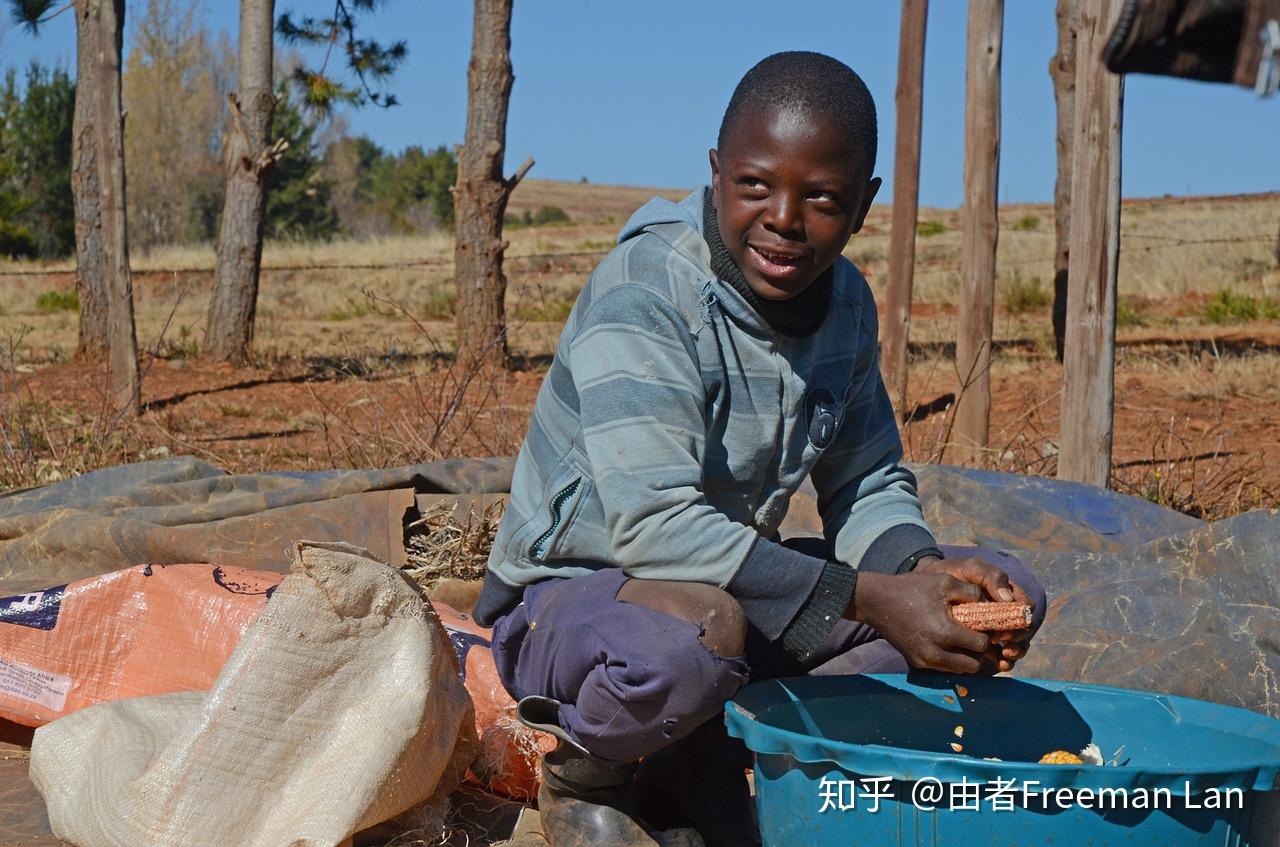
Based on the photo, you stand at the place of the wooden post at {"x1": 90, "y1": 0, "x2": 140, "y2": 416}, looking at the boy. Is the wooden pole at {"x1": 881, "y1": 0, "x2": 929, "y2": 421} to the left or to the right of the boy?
left

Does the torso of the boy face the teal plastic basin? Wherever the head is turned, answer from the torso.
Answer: yes

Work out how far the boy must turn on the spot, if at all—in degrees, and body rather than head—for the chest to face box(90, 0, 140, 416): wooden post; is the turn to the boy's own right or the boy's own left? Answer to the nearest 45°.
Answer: approximately 180°

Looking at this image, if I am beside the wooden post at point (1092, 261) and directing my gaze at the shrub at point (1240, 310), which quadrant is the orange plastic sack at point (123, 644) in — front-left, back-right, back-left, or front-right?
back-left

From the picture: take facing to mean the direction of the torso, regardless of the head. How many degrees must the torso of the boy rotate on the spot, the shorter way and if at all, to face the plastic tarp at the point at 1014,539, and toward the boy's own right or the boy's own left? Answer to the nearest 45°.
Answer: approximately 90° to the boy's own left

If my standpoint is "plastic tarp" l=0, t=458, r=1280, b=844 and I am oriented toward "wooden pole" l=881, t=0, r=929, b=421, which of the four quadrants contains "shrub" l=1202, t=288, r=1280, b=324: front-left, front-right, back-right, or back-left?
front-right

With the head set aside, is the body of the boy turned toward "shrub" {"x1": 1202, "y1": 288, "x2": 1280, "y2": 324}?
no

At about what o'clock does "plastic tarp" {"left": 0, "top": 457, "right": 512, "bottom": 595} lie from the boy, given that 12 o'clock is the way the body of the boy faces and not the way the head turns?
The plastic tarp is roughly at 6 o'clock from the boy.

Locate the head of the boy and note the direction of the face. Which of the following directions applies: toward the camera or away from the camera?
toward the camera

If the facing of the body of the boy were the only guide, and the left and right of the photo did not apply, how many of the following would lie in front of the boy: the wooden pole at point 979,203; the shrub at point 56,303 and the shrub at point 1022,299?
0

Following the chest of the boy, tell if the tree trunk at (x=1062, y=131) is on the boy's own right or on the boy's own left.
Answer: on the boy's own left

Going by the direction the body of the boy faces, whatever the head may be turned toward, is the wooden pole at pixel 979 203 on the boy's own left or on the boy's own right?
on the boy's own left

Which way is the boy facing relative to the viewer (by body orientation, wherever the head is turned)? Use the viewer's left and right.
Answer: facing the viewer and to the right of the viewer

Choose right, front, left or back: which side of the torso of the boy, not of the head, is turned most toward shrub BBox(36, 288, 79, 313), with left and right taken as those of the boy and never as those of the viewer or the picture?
back

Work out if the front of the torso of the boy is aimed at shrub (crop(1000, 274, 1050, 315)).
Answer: no

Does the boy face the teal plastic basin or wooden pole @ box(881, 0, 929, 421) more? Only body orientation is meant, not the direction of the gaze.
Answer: the teal plastic basin
